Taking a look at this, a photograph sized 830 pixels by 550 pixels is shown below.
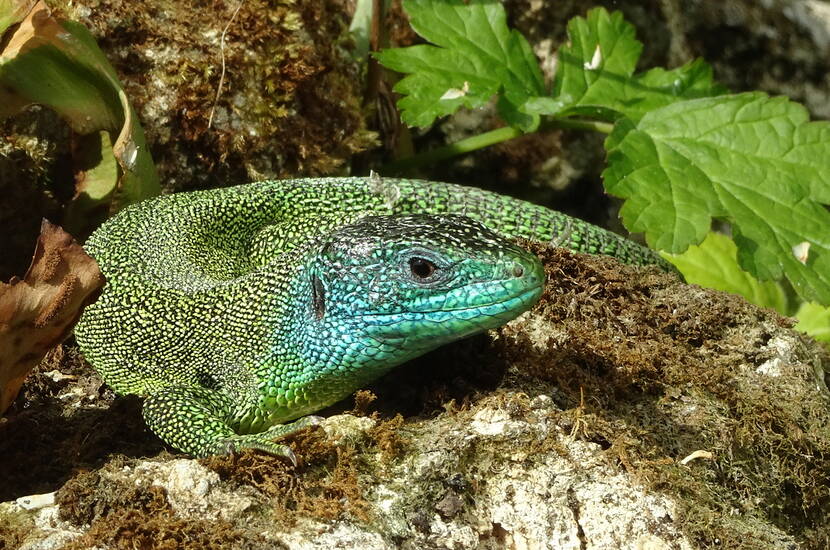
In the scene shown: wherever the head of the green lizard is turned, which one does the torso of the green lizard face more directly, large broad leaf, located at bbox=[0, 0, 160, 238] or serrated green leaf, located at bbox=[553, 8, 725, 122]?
the serrated green leaf

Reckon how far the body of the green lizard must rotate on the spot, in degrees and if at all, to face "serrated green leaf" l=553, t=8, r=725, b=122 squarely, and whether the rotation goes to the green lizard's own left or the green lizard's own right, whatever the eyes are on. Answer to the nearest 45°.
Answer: approximately 45° to the green lizard's own left

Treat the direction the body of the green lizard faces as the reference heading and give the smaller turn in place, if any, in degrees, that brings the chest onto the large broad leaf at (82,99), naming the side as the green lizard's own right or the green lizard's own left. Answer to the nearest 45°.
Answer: approximately 135° to the green lizard's own left

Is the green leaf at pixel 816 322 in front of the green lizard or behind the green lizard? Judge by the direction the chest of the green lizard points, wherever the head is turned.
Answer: in front

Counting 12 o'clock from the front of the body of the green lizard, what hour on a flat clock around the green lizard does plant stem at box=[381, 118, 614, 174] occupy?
The plant stem is roughly at 10 o'clock from the green lizard.

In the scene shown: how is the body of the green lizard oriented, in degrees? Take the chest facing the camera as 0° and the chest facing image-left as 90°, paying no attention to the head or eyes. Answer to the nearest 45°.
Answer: approximately 270°

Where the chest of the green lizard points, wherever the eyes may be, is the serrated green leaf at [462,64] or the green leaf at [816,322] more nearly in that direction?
the green leaf

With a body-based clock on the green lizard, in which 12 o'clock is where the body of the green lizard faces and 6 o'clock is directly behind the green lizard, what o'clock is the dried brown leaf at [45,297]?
The dried brown leaf is roughly at 5 o'clock from the green lizard.

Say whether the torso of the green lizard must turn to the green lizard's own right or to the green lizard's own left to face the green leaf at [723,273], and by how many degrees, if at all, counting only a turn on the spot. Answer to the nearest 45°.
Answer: approximately 45° to the green lizard's own left

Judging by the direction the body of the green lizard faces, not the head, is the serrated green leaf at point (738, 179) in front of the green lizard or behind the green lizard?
in front

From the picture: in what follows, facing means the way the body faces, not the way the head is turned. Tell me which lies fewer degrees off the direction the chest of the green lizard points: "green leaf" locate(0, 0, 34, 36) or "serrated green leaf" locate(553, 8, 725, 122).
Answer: the serrated green leaf
